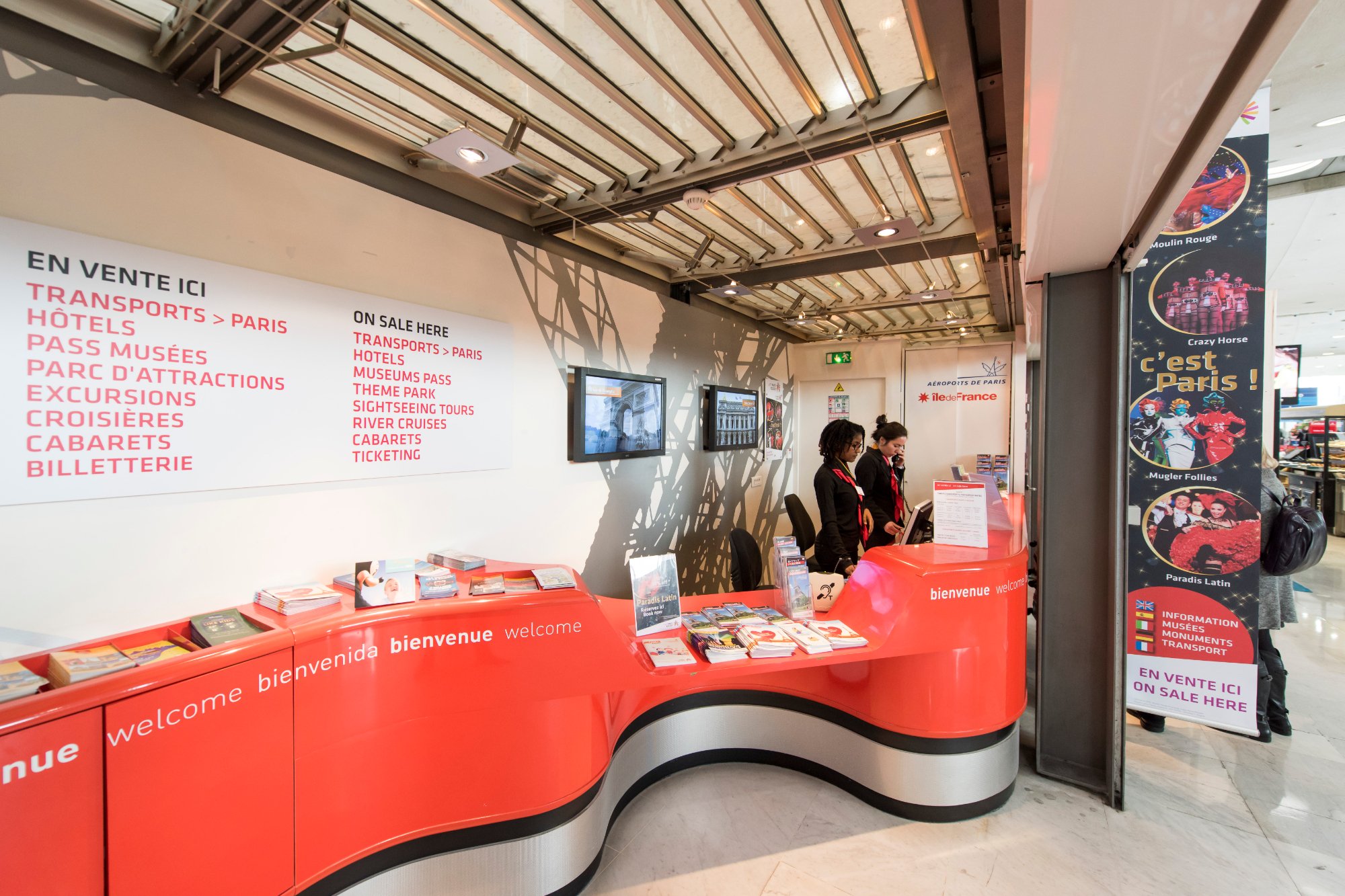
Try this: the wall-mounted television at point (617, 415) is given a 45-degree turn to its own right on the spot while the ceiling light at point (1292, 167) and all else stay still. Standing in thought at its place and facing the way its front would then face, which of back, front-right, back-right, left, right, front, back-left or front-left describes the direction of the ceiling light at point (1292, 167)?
left

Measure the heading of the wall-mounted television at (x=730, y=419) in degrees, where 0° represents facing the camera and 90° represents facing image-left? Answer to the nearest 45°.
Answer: approximately 315°

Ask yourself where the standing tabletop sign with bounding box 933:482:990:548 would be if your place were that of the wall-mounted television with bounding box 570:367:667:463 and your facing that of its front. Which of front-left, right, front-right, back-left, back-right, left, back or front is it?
front

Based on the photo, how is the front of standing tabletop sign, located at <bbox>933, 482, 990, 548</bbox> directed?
toward the camera

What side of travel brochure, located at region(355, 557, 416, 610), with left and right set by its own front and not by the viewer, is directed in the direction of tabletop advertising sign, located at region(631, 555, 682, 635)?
left

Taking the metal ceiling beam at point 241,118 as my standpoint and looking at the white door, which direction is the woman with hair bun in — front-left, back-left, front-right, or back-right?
front-right

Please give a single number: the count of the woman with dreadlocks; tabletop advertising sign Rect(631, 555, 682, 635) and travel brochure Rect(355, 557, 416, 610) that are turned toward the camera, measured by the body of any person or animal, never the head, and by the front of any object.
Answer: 2

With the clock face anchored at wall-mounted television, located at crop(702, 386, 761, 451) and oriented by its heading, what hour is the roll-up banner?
The roll-up banner is roughly at 12 o'clock from the wall-mounted television.

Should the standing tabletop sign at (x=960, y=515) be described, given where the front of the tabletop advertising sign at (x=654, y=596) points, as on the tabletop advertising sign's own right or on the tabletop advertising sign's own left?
on the tabletop advertising sign's own left
